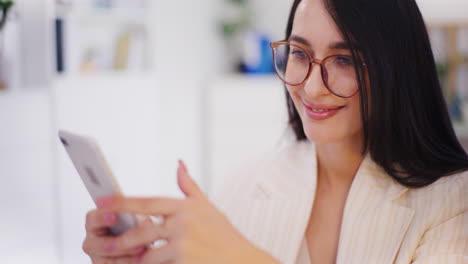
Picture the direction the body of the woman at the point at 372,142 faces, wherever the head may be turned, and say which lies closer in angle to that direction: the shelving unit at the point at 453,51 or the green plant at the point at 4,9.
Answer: the green plant

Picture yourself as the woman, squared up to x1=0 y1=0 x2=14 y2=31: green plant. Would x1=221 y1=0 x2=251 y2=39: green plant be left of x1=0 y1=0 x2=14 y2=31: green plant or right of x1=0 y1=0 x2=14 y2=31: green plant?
right

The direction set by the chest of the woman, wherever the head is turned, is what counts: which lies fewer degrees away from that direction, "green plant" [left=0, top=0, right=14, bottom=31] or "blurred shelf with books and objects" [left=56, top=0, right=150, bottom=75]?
the green plant

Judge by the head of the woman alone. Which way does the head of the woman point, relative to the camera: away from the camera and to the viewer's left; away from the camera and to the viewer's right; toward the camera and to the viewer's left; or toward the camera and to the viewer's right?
toward the camera and to the viewer's left

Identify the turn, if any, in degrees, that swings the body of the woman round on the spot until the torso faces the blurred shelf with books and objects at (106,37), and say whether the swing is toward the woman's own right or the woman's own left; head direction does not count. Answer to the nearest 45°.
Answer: approximately 90° to the woman's own right

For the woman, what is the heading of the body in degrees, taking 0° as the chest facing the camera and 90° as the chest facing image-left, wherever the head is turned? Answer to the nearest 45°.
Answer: approximately 45°

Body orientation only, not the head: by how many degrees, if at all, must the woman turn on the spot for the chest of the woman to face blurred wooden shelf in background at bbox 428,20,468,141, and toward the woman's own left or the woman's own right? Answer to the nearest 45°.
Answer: approximately 135° to the woman's own right

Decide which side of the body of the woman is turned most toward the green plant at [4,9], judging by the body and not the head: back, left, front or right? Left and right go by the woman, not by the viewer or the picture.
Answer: right

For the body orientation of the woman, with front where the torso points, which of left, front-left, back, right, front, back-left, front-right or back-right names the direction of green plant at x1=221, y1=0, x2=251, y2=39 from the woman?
back-right

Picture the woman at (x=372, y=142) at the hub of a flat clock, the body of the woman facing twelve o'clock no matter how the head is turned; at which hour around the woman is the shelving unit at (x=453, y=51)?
The shelving unit is roughly at 5 o'clock from the woman.
